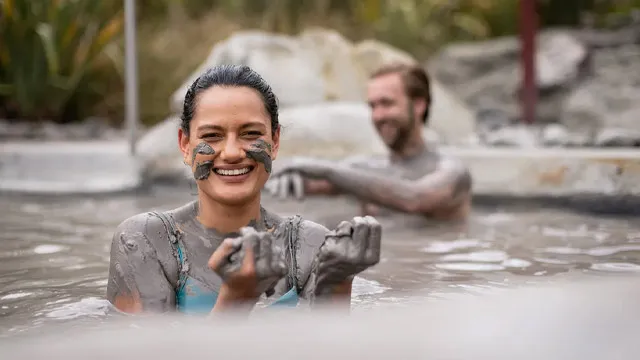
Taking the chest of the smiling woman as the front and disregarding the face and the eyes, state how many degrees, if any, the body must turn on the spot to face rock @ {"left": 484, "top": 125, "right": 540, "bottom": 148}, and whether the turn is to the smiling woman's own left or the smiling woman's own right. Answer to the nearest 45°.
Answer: approximately 135° to the smiling woman's own left

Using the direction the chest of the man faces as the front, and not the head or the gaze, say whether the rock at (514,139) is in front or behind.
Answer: behind

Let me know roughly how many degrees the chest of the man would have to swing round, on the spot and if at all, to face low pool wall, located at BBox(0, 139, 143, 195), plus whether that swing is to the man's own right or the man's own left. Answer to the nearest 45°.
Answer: approximately 90° to the man's own right

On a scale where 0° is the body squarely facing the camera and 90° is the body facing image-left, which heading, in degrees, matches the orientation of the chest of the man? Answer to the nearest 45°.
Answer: approximately 45°

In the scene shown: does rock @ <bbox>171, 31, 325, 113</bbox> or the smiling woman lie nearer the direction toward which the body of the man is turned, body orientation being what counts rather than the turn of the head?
the smiling woman

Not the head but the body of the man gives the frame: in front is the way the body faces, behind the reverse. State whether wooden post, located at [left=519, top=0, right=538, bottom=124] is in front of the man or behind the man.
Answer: behind

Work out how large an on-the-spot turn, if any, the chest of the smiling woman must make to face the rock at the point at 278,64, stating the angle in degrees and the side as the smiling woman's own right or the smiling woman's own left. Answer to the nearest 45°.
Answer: approximately 180°

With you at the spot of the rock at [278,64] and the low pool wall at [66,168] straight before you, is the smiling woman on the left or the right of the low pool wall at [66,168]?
left

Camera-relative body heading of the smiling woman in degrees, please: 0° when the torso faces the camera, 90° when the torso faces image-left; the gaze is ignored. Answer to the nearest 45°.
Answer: approximately 0°

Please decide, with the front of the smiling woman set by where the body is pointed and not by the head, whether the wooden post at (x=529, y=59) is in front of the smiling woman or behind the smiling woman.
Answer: behind
